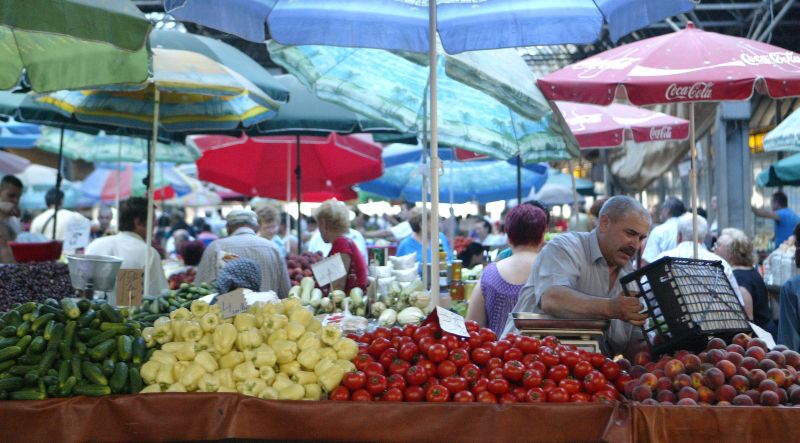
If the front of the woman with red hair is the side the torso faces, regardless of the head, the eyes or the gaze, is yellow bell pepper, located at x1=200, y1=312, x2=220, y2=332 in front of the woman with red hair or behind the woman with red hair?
behind

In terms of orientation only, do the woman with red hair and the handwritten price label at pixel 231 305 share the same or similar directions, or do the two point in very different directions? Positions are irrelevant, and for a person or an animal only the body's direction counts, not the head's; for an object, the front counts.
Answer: very different directions

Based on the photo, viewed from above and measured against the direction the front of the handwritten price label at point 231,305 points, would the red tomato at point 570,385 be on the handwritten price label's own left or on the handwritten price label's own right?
on the handwritten price label's own left

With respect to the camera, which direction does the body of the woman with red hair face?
away from the camera

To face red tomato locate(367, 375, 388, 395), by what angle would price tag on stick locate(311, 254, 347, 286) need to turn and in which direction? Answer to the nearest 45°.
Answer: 0° — it already faces it

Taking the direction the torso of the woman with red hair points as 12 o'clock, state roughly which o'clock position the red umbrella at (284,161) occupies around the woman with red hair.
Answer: The red umbrella is roughly at 11 o'clock from the woman with red hair.

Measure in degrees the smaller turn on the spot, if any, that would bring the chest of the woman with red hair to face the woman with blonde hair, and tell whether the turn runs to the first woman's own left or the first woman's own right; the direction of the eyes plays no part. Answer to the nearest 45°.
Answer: approximately 45° to the first woman's own left

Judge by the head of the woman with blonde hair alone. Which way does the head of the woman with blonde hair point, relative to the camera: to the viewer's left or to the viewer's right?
to the viewer's left

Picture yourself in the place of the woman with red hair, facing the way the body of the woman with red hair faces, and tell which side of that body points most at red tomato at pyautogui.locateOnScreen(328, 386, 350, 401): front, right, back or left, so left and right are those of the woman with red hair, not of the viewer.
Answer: back

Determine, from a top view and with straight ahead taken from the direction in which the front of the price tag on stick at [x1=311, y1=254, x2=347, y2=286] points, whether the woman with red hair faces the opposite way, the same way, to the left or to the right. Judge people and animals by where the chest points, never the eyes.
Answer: the opposite way
